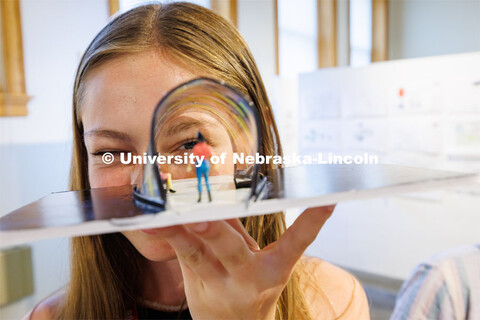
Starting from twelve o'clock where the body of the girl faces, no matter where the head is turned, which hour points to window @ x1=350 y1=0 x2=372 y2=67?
The window is roughly at 7 o'clock from the girl.

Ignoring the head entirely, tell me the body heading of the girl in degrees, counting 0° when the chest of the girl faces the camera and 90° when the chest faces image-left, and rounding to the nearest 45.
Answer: approximately 0°

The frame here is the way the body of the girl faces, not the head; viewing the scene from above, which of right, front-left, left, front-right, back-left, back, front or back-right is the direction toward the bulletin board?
back-left

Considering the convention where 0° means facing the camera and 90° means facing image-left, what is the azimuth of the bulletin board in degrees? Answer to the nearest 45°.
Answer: approximately 45°

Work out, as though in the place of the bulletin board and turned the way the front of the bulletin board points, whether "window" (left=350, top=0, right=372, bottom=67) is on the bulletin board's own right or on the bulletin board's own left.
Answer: on the bulletin board's own right
